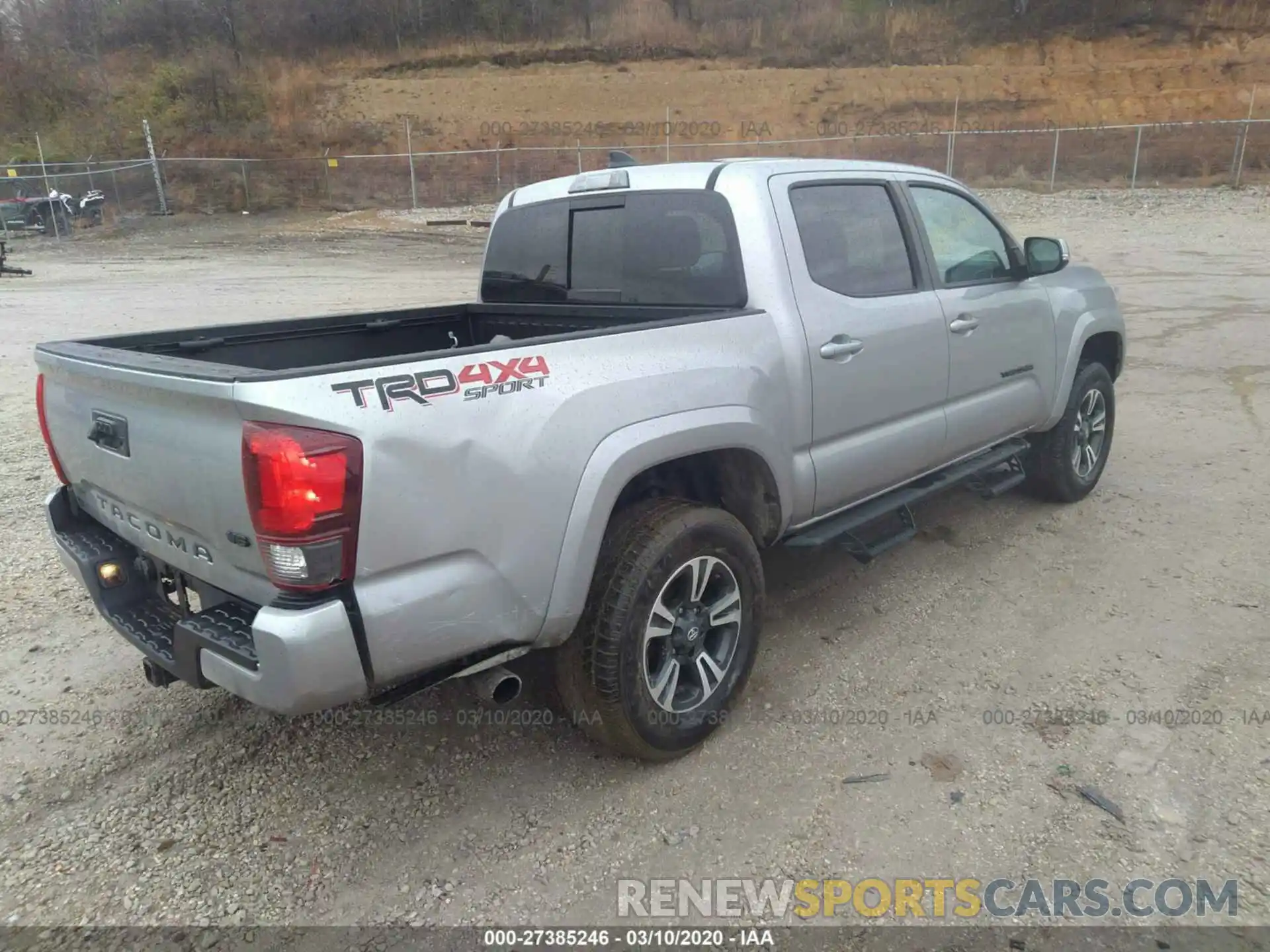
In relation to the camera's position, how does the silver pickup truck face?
facing away from the viewer and to the right of the viewer

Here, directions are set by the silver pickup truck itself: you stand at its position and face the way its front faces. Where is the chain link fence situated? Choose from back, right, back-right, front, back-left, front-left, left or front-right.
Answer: front-left

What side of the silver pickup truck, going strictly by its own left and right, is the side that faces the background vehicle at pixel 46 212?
left

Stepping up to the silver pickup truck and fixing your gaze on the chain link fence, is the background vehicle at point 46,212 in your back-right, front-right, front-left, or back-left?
front-left
